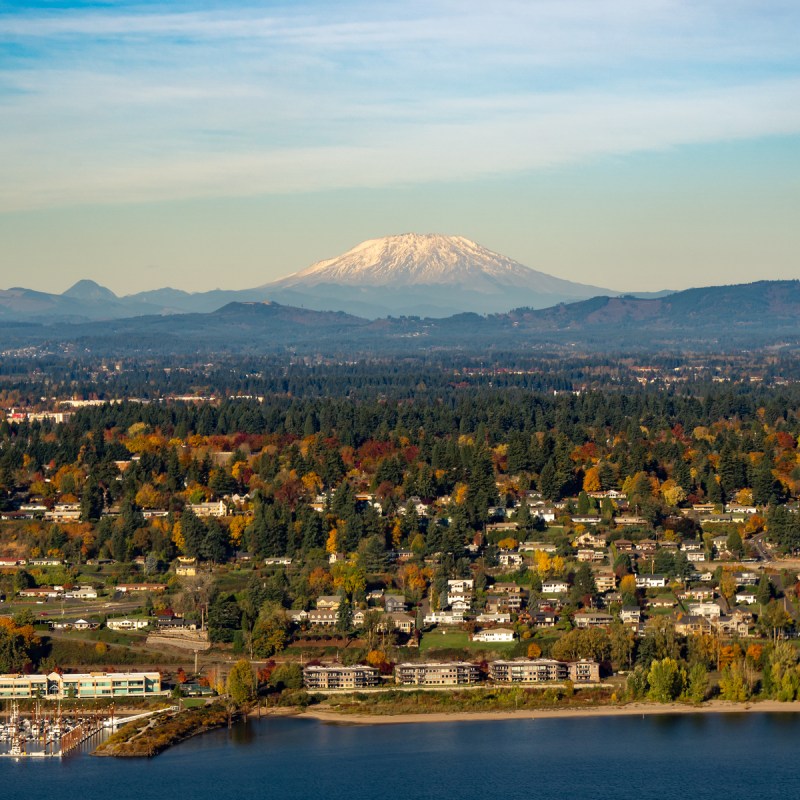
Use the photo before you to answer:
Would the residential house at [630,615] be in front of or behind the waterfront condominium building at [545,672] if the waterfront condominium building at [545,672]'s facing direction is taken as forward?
behind

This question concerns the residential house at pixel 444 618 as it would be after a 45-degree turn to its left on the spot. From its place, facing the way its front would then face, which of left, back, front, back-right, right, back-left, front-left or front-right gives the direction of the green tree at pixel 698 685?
front

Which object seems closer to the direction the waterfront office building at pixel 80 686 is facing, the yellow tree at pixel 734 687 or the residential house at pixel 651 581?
the yellow tree

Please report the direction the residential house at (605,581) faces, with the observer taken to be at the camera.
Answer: facing the viewer

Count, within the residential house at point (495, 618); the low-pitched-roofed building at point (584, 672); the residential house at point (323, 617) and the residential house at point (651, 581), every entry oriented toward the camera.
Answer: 4

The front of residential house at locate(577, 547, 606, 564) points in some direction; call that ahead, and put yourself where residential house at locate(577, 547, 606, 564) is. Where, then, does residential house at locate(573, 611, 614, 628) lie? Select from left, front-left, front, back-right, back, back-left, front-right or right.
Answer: front

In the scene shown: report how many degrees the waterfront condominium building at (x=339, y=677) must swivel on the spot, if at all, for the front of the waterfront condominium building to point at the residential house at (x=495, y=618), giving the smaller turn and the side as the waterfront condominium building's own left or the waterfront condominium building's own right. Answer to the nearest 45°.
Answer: approximately 135° to the waterfront condominium building's own left

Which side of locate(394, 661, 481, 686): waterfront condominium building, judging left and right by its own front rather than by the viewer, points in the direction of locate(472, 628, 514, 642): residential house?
back

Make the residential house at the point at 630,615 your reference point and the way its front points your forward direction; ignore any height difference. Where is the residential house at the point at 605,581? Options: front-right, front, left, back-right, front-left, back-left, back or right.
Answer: back

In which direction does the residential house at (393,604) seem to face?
toward the camera

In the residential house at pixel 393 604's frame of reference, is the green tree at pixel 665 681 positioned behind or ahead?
ahead

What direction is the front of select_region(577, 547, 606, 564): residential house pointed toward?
toward the camera

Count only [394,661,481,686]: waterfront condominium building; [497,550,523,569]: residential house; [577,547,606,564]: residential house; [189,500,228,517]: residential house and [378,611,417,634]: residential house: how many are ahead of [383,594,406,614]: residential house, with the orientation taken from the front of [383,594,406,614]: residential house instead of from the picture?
2

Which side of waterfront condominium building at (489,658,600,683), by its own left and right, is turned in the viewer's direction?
front

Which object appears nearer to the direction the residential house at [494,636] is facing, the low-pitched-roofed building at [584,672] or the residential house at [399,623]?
the low-pitched-roofed building
